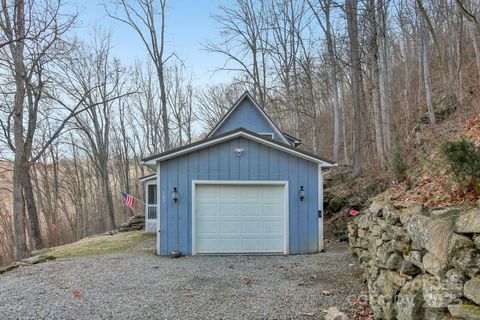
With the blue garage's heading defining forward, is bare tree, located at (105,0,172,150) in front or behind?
behind

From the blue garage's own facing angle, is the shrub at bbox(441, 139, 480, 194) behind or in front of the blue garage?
in front

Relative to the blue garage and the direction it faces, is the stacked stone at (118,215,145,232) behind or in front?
behind

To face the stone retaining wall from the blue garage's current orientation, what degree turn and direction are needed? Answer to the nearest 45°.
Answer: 0° — it already faces it

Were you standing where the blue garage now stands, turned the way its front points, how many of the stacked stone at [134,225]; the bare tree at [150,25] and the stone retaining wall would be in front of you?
1

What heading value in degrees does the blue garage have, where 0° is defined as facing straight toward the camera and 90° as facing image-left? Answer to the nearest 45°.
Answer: approximately 0°

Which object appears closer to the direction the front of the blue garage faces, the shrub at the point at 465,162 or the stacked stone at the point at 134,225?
the shrub
